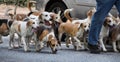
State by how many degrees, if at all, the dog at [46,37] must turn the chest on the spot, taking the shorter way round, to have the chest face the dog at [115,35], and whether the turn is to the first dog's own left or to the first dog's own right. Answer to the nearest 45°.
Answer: approximately 45° to the first dog's own left

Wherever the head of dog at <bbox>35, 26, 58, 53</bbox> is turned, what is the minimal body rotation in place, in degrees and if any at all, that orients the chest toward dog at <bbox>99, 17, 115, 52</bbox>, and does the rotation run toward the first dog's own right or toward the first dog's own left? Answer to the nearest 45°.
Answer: approximately 45° to the first dog's own left

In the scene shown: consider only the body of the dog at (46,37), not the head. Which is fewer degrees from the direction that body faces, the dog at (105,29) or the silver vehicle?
the dog

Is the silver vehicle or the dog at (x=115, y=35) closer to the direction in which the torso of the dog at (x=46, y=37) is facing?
the dog

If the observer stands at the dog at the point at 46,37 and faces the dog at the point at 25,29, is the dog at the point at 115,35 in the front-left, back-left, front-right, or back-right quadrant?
back-right

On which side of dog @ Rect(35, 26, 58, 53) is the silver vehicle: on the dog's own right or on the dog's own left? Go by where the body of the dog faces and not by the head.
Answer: on the dog's own left

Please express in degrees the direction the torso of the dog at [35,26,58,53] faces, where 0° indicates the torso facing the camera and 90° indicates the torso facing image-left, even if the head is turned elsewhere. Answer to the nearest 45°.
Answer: approximately 315°
